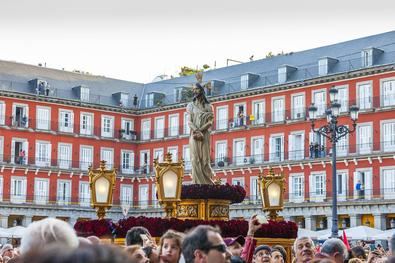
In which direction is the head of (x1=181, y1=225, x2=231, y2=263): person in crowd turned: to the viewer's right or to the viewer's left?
to the viewer's right
